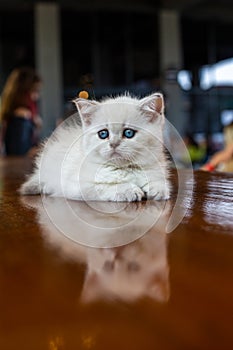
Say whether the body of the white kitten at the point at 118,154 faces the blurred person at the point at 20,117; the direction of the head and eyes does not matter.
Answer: no

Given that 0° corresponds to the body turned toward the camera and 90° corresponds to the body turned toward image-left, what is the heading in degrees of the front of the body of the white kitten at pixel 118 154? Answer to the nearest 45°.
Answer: approximately 315°
